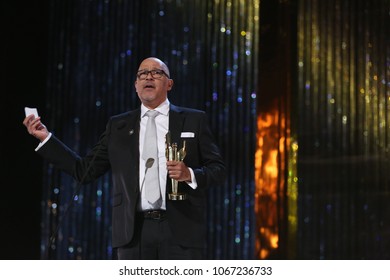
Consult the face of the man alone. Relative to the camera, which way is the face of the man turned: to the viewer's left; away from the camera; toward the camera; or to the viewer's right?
toward the camera

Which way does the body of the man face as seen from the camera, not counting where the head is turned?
toward the camera
